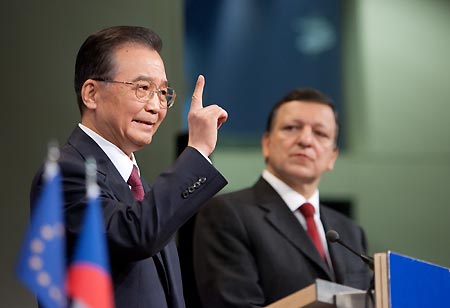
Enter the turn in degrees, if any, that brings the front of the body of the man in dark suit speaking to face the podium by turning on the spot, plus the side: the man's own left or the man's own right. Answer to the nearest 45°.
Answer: approximately 45° to the man's own left

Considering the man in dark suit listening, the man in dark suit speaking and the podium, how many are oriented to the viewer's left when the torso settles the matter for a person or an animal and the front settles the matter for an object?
0

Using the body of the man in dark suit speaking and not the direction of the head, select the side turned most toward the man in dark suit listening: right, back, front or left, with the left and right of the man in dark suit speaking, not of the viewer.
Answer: left

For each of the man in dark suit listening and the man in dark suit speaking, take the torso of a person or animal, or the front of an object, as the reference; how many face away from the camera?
0

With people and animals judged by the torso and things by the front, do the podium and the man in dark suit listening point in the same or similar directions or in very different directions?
same or similar directions

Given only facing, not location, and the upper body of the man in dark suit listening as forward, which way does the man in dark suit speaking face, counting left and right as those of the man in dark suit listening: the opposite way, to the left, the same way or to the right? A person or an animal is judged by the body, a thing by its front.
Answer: the same way

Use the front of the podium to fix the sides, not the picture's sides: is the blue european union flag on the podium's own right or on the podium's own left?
on the podium's own right

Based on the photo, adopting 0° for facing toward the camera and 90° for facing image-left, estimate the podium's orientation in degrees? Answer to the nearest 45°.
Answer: approximately 315°

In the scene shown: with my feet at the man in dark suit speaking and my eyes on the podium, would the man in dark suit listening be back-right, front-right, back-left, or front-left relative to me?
front-left

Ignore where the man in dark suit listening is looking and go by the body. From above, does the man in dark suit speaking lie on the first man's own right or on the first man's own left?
on the first man's own right

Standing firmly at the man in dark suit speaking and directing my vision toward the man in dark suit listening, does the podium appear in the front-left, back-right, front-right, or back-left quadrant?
front-right

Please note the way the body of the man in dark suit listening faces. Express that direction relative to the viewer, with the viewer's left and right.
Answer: facing the viewer and to the right of the viewer

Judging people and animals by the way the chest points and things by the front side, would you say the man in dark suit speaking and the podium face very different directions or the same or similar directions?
same or similar directions

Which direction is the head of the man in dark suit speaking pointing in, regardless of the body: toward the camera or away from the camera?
toward the camera

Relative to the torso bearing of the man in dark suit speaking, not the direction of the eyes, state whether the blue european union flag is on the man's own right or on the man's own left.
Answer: on the man's own right
